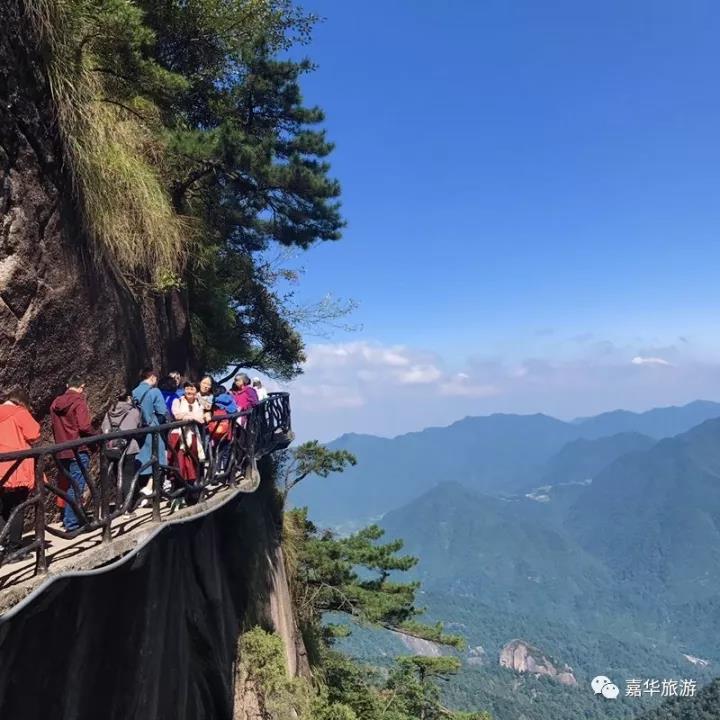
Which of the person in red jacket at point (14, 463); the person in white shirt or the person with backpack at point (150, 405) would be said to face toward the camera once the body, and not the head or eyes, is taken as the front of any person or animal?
the person in white shirt

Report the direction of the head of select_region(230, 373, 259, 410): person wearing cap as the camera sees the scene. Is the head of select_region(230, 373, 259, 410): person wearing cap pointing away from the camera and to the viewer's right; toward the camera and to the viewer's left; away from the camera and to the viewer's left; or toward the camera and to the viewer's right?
toward the camera and to the viewer's left

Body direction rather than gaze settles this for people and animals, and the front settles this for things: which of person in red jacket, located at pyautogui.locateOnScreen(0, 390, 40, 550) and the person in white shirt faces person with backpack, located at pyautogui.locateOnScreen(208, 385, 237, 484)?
the person in red jacket

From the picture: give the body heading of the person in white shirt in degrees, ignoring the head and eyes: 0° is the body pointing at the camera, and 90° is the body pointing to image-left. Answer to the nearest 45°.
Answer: approximately 0°

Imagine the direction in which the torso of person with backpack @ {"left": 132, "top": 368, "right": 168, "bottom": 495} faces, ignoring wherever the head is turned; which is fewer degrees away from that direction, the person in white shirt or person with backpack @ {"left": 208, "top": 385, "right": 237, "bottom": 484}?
the person with backpack

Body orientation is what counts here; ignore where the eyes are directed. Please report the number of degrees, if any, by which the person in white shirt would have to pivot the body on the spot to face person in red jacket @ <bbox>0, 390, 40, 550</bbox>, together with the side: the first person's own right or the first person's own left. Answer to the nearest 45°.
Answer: approximately 45° to the first person's own right

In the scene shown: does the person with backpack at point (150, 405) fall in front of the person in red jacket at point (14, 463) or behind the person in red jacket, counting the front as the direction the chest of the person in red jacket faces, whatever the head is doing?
in front

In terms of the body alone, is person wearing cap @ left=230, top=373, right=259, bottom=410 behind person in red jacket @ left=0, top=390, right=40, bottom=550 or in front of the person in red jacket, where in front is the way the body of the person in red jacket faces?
in front
